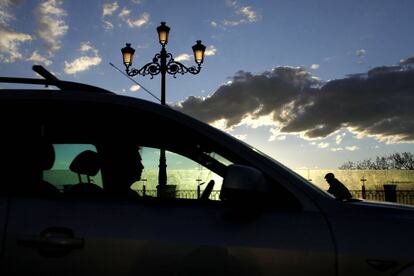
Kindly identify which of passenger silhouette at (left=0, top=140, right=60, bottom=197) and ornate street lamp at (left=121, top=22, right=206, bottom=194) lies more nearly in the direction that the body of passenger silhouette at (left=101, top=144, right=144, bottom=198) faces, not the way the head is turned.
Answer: the ornate street lamp

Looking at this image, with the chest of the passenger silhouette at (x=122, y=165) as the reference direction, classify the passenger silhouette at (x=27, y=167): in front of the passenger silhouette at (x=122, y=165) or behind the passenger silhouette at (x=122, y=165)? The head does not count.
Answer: behind

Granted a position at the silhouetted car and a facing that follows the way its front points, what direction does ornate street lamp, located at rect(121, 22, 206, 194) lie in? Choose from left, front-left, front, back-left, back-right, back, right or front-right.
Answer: left

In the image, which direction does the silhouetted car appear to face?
to the viewer's right

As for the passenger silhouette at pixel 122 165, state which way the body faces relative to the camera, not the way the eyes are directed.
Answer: to the viewer's right

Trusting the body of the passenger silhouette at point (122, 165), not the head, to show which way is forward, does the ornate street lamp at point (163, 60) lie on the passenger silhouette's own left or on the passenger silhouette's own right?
on the passenger silhouette's own left

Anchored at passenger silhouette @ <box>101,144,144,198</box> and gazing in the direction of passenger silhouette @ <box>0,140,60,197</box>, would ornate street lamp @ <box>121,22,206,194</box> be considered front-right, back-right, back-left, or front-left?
back-right
